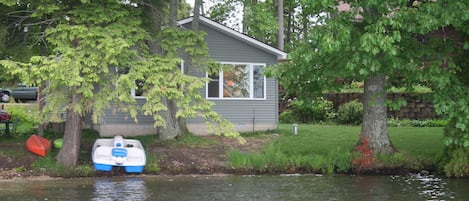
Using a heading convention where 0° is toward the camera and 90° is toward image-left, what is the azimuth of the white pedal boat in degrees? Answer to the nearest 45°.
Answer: approximately 0°

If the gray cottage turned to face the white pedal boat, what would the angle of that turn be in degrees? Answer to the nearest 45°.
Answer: approximately 45° to its right

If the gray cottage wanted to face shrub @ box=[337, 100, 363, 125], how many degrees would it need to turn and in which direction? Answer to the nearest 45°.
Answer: approximately 135° to its left
